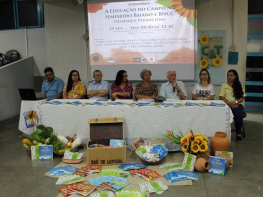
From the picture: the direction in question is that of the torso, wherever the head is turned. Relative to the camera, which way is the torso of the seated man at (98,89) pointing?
toward the camera

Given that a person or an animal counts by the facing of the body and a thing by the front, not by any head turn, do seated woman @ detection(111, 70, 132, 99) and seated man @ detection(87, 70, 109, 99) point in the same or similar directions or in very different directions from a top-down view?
same or similar directions

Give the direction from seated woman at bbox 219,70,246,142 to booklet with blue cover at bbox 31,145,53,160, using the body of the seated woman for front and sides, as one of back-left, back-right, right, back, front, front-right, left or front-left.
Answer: front-right

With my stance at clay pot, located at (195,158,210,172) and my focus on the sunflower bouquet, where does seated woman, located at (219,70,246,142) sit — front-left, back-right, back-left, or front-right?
front-right

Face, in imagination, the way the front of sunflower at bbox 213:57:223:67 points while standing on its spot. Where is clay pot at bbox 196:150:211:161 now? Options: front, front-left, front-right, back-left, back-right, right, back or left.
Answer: front

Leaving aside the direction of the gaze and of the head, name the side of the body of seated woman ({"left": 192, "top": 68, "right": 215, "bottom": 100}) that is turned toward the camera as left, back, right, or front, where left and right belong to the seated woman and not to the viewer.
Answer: front

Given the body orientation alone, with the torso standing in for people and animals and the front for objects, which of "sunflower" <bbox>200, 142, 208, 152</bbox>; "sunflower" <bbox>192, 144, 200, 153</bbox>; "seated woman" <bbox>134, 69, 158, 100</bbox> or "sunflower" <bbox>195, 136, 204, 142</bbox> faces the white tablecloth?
the seated woman

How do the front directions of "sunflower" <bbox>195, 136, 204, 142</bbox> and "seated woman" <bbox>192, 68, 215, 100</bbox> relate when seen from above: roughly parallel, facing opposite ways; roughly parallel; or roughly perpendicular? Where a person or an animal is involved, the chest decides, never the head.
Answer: roughly parallel

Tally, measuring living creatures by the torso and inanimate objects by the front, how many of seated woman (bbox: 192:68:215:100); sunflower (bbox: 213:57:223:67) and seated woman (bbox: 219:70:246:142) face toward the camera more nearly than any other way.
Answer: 3

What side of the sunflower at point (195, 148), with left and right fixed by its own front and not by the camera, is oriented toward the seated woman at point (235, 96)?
back

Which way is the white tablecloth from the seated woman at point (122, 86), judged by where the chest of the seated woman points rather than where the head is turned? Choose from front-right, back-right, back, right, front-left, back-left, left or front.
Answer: front

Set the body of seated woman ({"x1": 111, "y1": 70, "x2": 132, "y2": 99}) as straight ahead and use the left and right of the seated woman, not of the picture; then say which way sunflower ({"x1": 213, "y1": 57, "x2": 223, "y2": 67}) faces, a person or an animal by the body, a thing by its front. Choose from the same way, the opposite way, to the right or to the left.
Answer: the same way

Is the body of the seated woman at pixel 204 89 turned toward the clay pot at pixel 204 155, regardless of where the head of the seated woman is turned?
yes

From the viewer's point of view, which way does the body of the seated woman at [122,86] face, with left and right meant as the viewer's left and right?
facing the viewer

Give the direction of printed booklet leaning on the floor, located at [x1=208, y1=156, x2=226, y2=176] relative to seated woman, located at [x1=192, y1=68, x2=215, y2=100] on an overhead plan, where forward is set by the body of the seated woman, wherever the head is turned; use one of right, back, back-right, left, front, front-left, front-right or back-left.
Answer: front

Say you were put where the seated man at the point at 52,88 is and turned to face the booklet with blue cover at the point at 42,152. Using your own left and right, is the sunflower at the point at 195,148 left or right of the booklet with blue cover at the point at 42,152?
left

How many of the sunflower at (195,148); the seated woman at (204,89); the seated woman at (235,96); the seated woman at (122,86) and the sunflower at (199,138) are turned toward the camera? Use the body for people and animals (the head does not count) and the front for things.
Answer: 5

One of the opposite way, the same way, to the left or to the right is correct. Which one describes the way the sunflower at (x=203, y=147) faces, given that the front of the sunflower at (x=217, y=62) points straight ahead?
the same way
